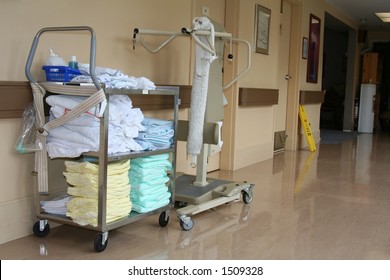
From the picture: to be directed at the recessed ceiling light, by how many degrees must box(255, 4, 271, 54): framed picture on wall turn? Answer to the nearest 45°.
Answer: approximately 90° to its left

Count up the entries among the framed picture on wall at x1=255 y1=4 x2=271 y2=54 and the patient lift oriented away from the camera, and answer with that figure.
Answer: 0

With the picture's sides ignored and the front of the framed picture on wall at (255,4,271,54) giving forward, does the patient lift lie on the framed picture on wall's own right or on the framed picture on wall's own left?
on the framed picture on wall's own right

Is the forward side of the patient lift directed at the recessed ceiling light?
no

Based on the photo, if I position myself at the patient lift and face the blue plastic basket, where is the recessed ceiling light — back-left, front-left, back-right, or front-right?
back-right

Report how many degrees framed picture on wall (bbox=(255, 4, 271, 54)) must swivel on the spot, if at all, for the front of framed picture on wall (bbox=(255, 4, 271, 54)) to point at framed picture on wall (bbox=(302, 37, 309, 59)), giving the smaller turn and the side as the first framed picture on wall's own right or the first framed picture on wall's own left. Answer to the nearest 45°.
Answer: approximately 135° to the first framed picture on wall's own left

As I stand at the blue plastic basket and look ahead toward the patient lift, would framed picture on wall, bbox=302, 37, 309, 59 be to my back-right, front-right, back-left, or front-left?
front-left

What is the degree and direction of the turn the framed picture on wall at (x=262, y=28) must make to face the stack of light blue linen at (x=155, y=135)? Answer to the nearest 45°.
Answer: approximately 45° to its right

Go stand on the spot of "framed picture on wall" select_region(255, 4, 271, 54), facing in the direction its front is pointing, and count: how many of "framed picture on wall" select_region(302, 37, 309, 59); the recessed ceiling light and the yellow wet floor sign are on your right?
0

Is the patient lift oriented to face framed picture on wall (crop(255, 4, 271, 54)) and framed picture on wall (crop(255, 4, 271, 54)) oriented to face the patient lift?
no

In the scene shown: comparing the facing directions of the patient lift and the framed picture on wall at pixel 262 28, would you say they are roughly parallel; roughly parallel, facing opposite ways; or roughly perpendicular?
roughly perpendicular

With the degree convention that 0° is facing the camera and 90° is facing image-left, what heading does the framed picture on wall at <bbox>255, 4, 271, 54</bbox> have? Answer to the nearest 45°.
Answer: approximately 315°

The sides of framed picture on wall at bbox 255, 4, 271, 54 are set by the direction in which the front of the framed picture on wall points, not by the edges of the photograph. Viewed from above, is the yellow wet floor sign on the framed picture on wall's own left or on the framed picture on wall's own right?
on the framed picture on wall's own left

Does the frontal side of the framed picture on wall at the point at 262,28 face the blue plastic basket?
no
